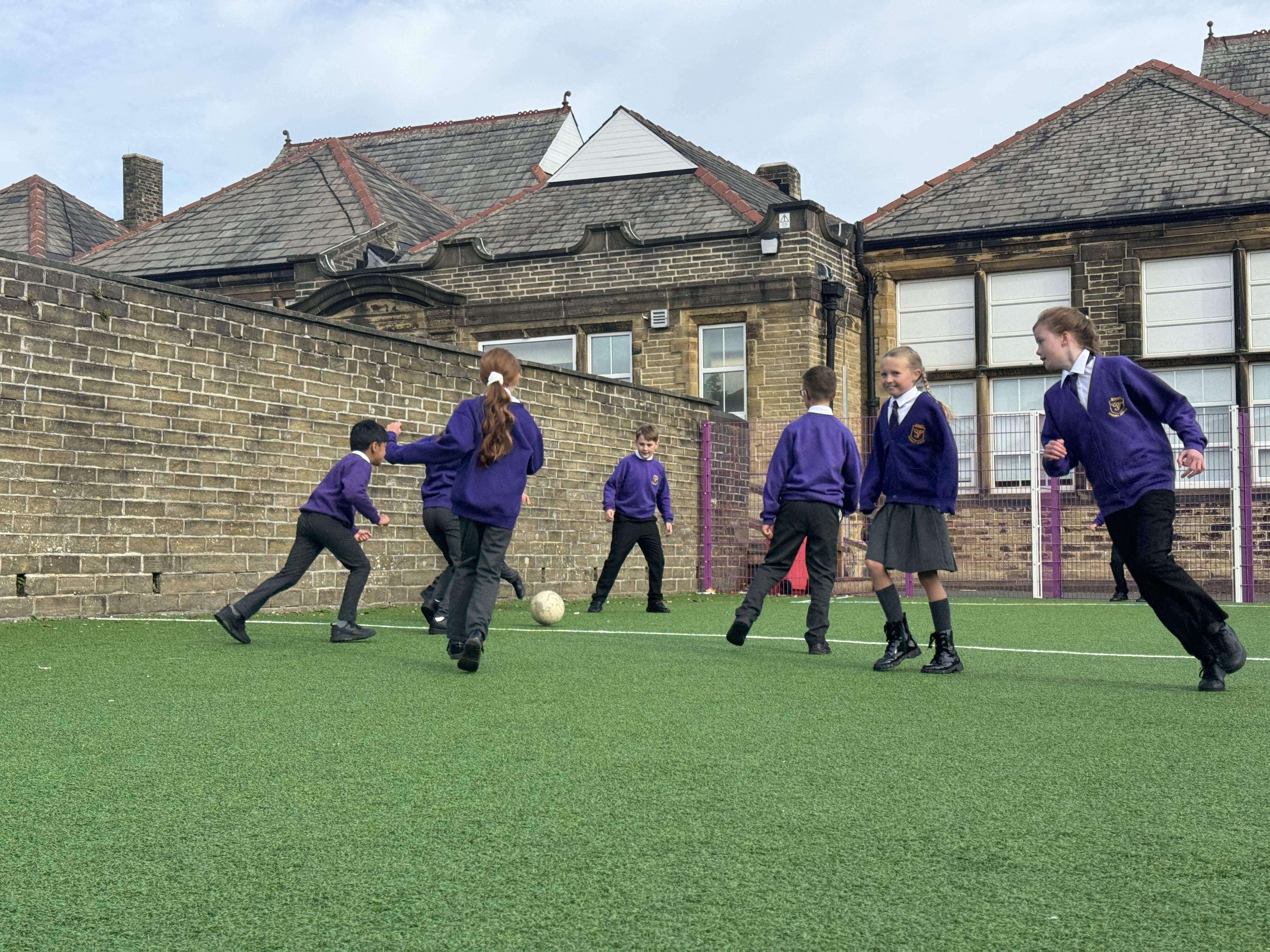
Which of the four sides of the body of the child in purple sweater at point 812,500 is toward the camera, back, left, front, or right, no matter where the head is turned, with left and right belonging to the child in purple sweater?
back

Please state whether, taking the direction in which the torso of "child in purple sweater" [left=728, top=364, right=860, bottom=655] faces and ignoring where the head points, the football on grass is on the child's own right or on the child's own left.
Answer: on the child's own left

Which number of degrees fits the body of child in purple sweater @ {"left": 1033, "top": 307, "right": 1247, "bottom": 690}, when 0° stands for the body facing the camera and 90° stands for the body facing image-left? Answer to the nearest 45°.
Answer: approximately 45°

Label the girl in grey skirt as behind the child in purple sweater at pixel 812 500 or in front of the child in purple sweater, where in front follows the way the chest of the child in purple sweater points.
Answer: behind

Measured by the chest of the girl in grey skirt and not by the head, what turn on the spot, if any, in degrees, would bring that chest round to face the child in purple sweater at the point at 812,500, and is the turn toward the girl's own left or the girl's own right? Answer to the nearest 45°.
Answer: approximately 90° to the girl's own right

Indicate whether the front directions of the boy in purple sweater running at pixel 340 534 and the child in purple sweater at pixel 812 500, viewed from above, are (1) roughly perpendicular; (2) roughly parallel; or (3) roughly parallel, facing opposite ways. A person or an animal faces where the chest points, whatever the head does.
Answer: roughly perpendicular

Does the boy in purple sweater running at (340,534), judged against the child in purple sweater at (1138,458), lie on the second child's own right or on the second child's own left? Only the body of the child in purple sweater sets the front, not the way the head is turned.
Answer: on the second child's own right

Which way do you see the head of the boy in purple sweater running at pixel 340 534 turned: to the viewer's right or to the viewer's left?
to the viewer's right

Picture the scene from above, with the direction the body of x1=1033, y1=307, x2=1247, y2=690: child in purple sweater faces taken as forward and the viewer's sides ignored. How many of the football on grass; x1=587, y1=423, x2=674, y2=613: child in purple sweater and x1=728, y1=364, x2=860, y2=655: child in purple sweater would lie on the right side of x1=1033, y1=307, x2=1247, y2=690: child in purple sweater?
3

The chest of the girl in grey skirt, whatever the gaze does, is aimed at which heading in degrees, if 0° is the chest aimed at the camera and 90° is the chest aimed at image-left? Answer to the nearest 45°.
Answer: approximately 45°

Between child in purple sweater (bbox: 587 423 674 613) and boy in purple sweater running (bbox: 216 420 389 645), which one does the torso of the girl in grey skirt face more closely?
the boy in purple sweater running

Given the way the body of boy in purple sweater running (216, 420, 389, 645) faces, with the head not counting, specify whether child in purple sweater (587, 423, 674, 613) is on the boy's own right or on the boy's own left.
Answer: on the boy's own left
